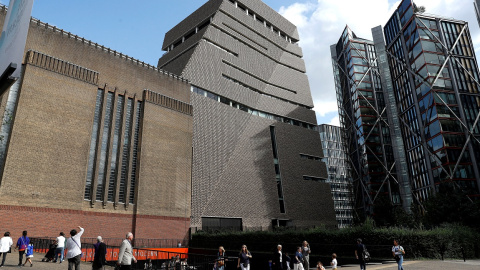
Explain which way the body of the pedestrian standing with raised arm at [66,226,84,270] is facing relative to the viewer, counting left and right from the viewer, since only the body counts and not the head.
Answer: facing away from the viewer

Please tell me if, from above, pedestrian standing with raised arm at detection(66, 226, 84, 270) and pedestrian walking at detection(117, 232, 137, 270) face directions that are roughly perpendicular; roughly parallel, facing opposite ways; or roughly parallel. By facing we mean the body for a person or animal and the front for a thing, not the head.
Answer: roughly perpendicular

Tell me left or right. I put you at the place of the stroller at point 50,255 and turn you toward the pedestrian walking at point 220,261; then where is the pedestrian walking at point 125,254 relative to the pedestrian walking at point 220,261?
right

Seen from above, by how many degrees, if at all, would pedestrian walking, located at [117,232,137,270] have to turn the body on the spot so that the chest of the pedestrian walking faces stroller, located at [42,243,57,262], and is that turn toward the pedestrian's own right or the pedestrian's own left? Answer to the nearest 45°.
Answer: approximately 90° to the pedestrian's own left
